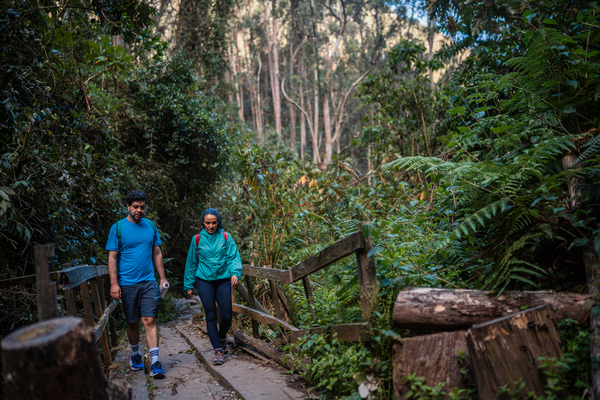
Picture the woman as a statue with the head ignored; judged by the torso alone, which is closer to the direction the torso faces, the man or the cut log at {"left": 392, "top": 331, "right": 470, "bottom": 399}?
the cut log

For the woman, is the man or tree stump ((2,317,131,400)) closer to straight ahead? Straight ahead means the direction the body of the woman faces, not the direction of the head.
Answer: the tree stump

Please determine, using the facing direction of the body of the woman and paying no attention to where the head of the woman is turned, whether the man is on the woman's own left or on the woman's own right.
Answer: on the woman's own right

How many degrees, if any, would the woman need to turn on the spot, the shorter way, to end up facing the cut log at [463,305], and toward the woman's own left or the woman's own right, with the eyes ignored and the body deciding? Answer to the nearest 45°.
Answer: approximately 45° to the woman's own left

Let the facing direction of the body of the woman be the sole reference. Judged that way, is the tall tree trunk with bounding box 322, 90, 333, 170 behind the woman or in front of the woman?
behind

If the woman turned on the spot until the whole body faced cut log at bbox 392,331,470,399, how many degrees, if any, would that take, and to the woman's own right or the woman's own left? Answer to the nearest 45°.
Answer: approximately 45° to the woman's own left

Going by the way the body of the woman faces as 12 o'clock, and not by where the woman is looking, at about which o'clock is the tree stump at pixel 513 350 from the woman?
The tree stump is roughly at 11 o'clock from the woman.

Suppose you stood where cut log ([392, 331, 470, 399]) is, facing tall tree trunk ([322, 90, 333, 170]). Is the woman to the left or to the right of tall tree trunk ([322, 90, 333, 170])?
left

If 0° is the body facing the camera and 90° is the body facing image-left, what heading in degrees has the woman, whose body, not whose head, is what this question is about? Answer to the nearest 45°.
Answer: approximately 0°

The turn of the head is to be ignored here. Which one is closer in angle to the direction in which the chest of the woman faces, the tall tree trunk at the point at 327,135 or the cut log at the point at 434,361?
the cut log
